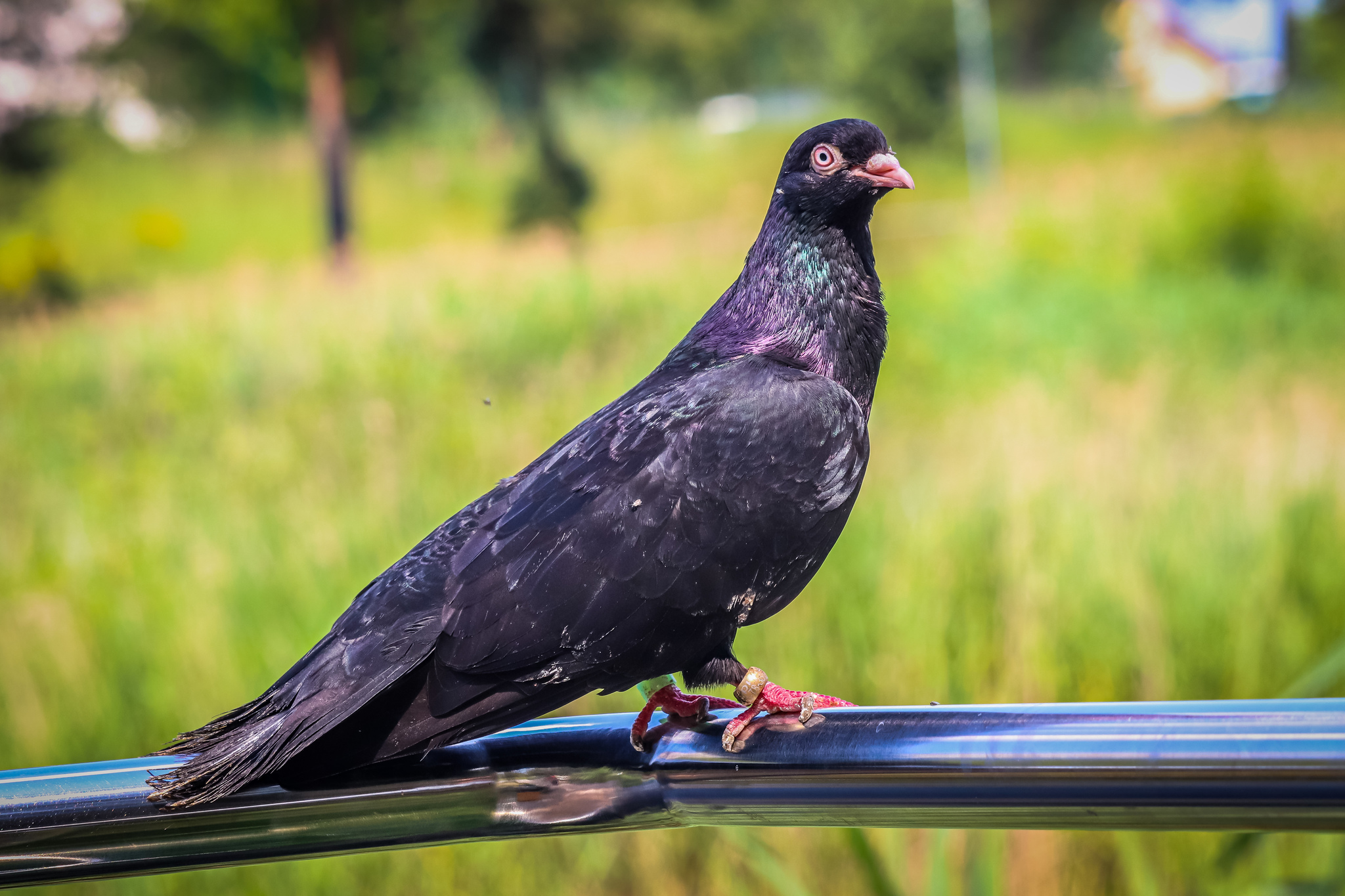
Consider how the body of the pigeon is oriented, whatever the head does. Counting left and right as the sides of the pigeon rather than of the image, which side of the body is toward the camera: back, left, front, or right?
right
